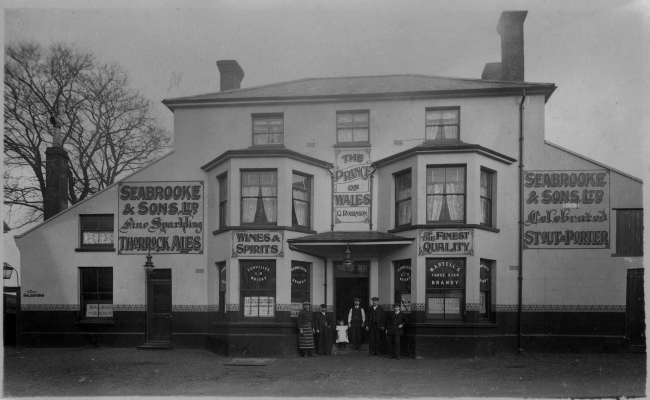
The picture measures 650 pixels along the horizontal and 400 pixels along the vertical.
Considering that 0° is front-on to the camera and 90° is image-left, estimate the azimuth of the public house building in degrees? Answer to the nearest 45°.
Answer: approximately 0°

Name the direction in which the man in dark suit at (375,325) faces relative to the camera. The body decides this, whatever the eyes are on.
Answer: toward the camera

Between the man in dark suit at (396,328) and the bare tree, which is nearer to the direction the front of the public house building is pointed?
the man in dark suit

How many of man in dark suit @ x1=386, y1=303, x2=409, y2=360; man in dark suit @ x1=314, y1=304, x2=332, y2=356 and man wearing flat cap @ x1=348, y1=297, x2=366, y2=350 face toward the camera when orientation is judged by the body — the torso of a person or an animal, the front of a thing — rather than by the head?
3

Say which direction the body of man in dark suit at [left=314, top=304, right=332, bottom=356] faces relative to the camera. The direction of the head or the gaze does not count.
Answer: toward the camera

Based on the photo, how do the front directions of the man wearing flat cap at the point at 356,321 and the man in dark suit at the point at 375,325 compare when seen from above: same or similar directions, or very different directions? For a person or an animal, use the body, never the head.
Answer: same or similar directions

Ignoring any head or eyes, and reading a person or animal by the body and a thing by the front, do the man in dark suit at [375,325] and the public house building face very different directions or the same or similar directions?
same or similar directions

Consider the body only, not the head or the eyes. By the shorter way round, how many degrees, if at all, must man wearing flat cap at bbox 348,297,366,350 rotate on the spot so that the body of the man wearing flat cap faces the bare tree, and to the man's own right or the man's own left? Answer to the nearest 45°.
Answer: approximately 135° to the man's own right
